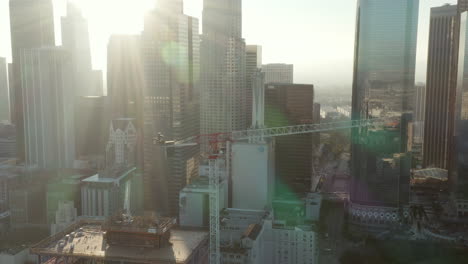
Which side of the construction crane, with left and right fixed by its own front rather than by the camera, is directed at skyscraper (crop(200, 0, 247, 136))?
left

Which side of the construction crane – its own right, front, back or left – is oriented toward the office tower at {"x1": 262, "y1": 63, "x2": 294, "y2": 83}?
left

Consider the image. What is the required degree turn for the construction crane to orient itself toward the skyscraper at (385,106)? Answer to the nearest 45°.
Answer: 0° — it already faces it

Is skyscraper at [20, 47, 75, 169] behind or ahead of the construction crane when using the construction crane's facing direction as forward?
behind

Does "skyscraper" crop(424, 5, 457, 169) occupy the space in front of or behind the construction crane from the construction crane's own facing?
in front

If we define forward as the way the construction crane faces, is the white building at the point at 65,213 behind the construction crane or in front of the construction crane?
behind

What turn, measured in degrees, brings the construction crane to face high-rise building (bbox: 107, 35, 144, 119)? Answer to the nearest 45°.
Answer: approximately 135° to its left

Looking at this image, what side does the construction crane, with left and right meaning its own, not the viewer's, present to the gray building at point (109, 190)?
back

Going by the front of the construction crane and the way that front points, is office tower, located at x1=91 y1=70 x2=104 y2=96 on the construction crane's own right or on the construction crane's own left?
on the construction crane's own left

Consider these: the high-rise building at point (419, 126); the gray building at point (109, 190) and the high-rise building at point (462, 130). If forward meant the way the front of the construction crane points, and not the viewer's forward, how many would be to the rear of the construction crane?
1

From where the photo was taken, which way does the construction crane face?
to the viewer's right

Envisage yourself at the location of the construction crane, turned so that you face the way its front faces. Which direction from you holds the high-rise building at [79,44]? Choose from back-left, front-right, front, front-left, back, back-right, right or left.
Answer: back-left

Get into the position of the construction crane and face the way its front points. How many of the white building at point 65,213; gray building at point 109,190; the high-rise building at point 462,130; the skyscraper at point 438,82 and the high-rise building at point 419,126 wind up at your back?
2
